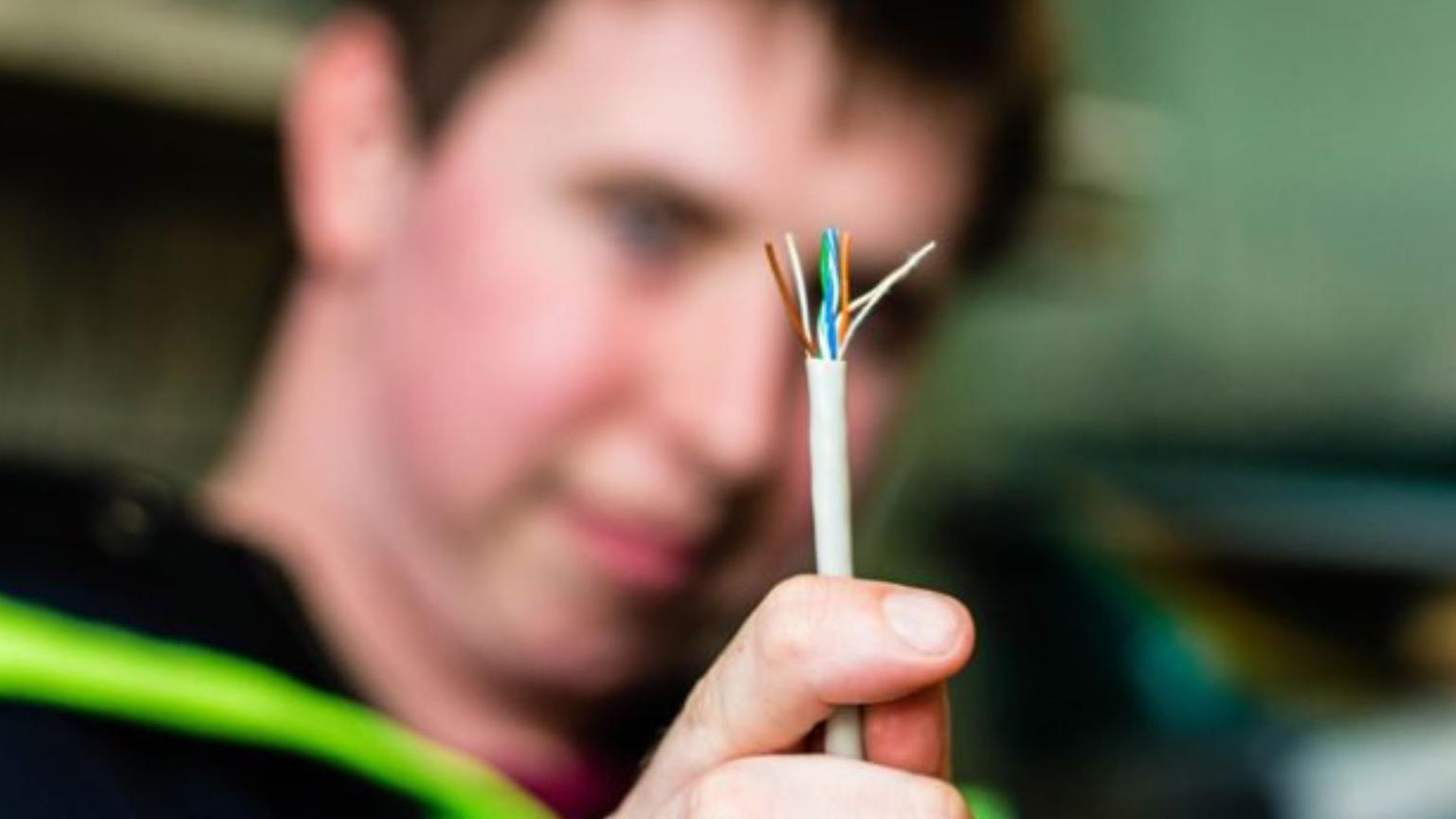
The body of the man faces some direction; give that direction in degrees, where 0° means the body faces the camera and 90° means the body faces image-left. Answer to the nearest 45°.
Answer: approximately 315°

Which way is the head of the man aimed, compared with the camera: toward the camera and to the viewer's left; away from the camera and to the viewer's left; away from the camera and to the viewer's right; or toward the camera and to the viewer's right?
toward the camera and to the viewer's right
